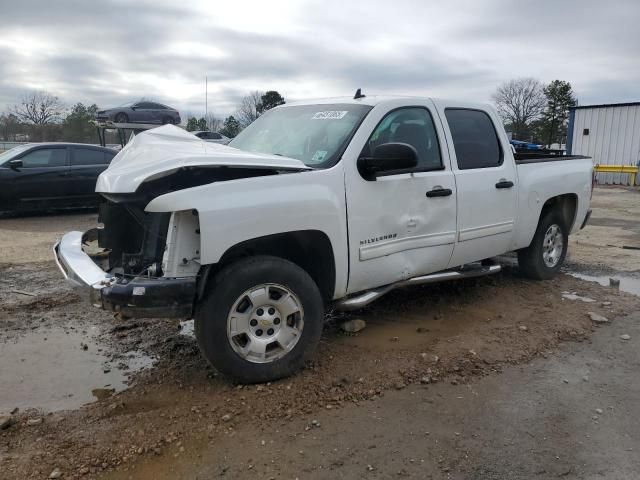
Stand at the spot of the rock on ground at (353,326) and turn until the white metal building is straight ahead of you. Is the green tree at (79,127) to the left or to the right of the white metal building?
left

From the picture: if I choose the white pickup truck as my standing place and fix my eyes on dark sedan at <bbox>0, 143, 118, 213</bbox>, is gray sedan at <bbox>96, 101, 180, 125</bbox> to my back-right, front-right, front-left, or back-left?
front-right

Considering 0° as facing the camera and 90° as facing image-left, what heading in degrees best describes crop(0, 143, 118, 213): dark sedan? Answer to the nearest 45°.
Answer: approximately 90°

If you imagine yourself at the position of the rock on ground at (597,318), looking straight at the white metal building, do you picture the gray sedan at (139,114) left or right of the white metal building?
left

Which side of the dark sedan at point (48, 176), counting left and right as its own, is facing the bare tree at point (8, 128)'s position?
right

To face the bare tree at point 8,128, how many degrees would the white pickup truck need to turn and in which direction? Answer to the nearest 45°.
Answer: approximately 90° to its right

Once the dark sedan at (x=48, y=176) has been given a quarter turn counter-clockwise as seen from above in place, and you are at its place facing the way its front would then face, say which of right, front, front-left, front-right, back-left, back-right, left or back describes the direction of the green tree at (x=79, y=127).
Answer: back

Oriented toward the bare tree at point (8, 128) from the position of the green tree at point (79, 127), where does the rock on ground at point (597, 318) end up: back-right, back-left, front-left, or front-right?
back-left

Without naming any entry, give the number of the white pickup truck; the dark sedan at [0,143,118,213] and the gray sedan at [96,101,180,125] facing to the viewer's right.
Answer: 0

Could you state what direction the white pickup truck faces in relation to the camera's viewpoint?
facing the viewer and to the left of the viewer

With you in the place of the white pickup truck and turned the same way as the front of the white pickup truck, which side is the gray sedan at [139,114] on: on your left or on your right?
on your right

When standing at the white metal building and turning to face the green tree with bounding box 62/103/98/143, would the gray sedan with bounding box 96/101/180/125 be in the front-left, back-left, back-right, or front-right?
front-left

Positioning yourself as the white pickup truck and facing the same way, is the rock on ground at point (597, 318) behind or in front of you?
behind

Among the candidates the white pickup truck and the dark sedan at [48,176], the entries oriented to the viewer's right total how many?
0

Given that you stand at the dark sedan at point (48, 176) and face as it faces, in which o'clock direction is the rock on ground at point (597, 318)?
The rock on ground is roughly at 8 o'clock from the dark sedan.

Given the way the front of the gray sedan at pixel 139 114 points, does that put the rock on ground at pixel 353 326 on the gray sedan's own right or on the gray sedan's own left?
on the gray sedan's own left
